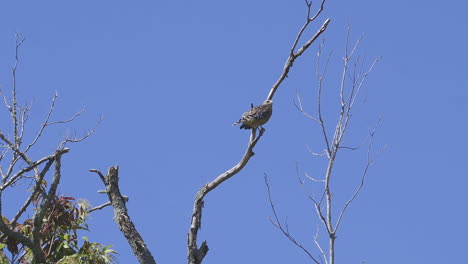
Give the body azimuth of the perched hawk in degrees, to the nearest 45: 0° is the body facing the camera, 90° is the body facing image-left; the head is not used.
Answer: approximately 270°
